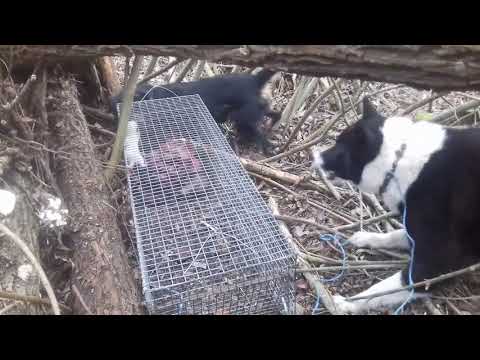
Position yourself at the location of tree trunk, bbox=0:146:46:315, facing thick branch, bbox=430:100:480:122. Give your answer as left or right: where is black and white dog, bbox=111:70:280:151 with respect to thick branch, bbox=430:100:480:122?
left

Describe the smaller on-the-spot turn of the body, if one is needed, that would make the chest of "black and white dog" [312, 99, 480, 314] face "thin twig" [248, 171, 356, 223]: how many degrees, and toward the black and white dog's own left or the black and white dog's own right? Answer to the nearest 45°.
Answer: approximately 45° to the black and white dog's own right

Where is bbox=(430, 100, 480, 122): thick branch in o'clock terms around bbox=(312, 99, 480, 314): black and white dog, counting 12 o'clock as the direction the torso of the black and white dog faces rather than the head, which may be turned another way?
The thick branch is roughly at 3 o'clock from the black and white dog.

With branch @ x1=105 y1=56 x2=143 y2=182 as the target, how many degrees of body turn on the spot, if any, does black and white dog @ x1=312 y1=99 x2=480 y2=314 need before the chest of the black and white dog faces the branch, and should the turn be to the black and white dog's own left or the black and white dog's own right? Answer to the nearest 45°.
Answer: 0° — it already faces it

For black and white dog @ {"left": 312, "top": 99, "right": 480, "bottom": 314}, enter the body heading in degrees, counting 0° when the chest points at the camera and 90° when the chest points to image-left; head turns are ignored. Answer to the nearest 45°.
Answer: approximately 90°
